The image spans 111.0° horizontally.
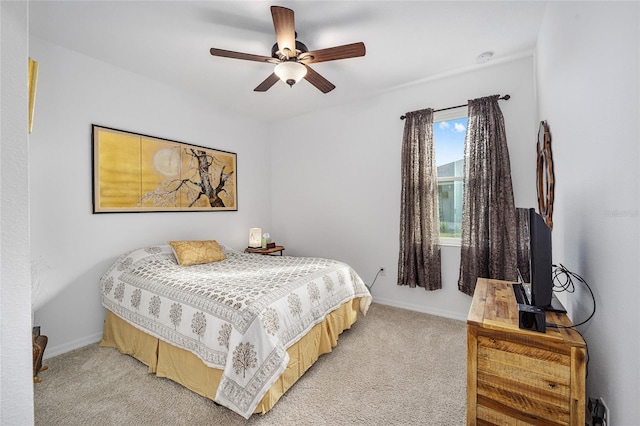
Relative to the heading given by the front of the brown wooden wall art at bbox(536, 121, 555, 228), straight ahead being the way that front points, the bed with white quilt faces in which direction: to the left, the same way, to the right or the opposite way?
the opposite way

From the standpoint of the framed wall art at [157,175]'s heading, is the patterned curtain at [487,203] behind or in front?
in front

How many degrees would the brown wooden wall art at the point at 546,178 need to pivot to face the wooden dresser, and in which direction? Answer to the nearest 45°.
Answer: approximately 90° to its left

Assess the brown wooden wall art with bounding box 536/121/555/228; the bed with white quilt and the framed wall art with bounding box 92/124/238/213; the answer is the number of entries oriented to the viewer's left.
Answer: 1

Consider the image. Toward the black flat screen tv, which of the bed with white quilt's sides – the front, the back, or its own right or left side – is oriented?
front

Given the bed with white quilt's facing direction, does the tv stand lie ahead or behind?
ahead

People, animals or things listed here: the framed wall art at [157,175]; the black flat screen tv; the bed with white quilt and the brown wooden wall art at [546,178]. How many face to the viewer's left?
2

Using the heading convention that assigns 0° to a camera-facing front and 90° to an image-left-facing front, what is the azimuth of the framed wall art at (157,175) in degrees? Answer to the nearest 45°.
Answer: approximately 315°

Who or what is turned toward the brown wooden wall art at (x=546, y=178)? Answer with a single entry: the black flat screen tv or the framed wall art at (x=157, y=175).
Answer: the framed wall art at (x=157, y=175)

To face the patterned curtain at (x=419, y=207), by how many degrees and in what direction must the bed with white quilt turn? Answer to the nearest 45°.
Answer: approximately 45° to its left

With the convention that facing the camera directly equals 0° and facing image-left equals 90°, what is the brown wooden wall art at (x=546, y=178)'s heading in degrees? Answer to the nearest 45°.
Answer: approximately 90°
